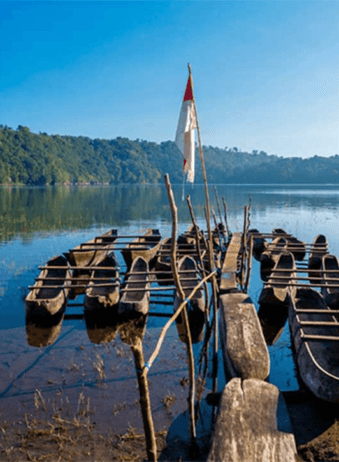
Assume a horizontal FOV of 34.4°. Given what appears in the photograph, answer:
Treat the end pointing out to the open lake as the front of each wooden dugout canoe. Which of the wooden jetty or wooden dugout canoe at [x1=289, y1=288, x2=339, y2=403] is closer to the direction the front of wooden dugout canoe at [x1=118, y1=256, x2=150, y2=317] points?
the wooden jetty
